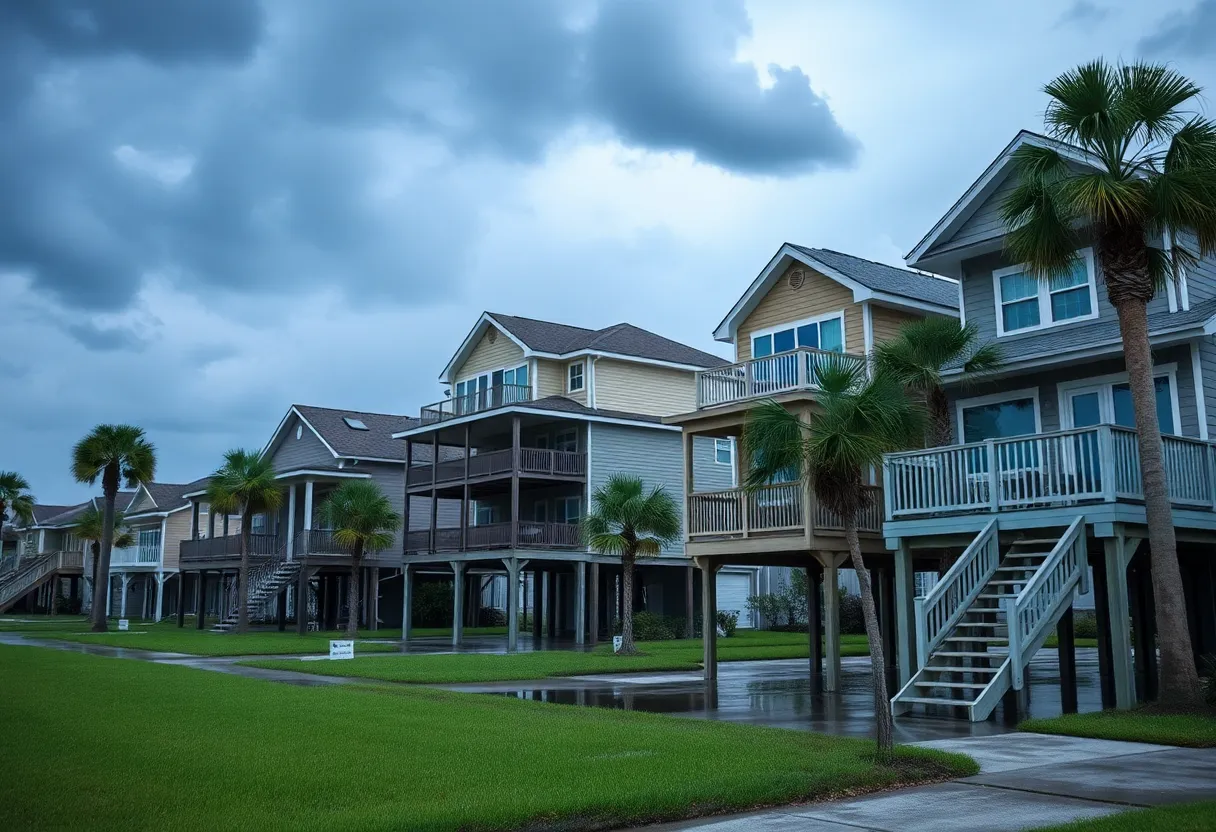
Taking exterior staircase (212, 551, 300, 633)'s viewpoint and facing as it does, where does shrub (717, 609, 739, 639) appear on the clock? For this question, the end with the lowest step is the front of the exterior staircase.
The shrub is roughly at 8 o'clock from the exterior staircase.

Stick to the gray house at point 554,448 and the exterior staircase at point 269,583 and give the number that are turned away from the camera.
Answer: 0

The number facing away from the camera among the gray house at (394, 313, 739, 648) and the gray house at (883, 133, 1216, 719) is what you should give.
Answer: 0

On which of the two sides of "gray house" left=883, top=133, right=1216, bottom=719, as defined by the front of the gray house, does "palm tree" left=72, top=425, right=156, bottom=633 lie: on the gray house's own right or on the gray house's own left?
on the gray house's own right

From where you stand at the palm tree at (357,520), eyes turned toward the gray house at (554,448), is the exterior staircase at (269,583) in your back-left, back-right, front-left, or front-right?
back-left

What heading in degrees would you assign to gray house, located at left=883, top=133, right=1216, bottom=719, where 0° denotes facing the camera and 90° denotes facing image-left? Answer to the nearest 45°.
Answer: approximately 45°

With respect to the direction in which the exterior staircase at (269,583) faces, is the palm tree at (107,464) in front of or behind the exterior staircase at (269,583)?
in front

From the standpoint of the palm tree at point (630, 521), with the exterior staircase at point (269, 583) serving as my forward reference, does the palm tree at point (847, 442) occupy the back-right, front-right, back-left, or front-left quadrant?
back-left

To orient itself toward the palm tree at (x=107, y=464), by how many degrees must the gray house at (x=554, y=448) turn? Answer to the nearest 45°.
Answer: approximately 45° to its right

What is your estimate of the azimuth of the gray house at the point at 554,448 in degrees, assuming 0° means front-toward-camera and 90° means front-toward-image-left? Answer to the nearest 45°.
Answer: approximately 45°
